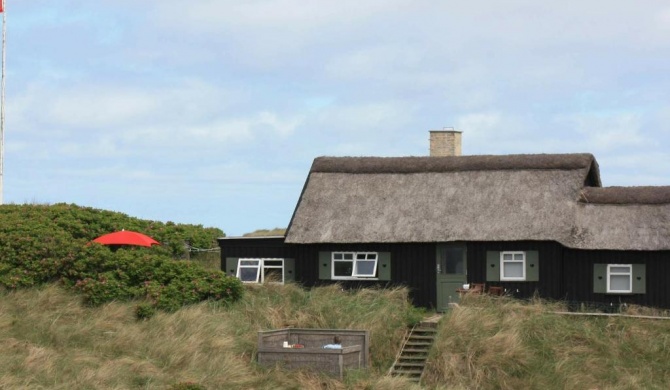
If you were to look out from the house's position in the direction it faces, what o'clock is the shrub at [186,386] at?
The shrub is roughly at 1 o'clock from the house.

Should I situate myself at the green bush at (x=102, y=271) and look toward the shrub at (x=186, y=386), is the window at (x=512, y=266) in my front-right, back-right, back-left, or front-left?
front-left

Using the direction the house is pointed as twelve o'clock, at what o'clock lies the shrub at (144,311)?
The shrub is roughly at 2 o'clock from the house.

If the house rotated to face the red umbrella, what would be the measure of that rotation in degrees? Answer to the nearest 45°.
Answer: approximately 90° to its right

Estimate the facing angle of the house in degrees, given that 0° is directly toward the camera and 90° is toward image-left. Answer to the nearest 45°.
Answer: approximately 0°

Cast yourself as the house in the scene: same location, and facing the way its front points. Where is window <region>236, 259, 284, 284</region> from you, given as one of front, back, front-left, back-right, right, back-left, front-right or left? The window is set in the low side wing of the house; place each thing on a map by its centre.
right
